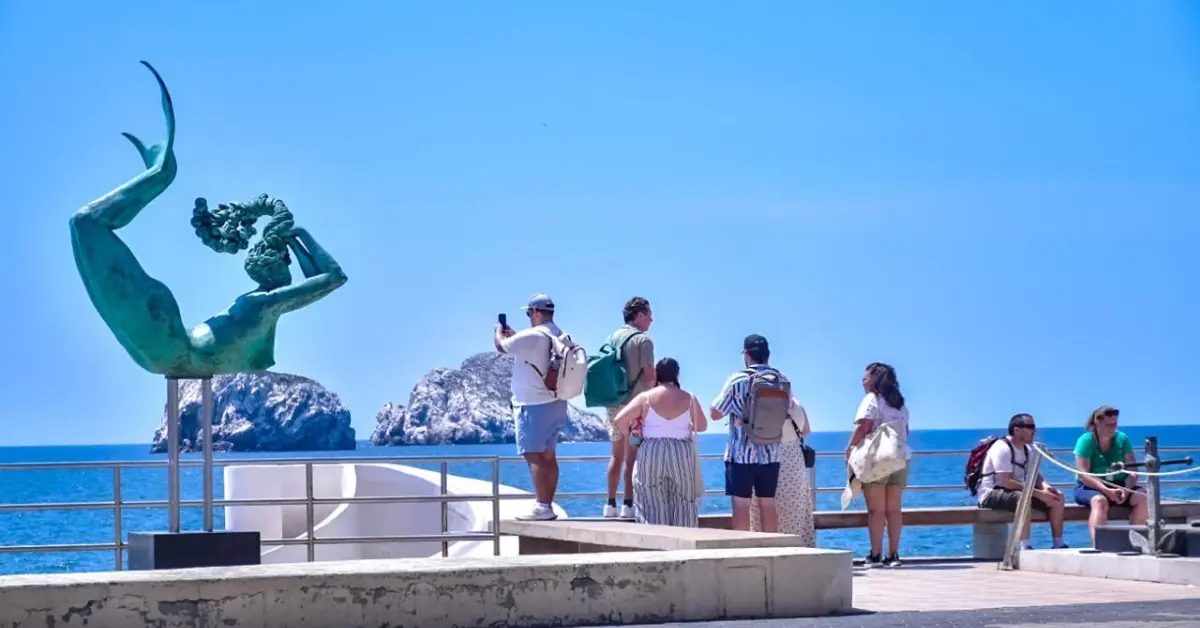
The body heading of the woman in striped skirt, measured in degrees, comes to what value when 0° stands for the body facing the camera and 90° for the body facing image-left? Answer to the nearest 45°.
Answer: approximately 180°

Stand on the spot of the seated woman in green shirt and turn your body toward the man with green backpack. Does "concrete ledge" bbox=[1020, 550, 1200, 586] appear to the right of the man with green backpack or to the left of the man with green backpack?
left

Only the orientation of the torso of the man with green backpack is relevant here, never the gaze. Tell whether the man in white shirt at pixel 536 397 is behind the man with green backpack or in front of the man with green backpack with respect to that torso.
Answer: behind

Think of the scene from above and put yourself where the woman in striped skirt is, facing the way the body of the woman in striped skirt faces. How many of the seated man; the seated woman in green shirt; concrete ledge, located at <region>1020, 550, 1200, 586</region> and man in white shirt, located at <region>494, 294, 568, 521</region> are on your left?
1

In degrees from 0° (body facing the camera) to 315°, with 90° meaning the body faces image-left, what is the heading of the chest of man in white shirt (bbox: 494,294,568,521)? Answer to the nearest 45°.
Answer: approximately 90°

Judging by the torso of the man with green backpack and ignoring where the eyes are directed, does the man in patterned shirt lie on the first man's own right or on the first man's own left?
on the first man's own right

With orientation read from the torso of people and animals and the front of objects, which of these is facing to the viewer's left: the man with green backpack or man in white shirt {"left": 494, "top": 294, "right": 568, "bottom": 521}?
the man in white shirt

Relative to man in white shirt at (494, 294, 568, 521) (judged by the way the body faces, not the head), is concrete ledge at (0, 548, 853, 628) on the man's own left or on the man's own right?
on the man's own left

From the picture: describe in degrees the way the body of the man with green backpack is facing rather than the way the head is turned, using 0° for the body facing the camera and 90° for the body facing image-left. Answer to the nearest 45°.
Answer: approximately 225°

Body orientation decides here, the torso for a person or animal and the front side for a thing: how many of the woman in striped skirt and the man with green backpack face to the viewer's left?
0
